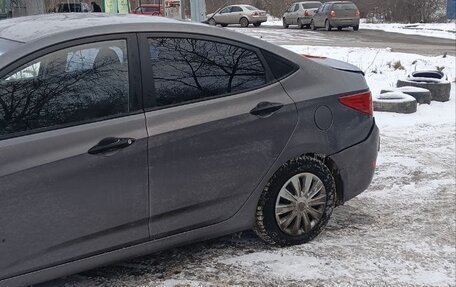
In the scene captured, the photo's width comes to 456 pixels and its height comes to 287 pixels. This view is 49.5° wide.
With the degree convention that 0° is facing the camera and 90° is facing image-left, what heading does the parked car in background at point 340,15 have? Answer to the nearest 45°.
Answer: approximately 135°

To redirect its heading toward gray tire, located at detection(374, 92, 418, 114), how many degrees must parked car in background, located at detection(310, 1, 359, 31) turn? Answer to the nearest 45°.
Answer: approximately 135° to its left

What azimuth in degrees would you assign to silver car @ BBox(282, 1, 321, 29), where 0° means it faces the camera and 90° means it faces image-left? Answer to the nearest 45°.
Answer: approximately 135°

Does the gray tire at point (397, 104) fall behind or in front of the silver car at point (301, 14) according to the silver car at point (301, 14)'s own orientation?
behind

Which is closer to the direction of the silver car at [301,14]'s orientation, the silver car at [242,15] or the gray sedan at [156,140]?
the silver car

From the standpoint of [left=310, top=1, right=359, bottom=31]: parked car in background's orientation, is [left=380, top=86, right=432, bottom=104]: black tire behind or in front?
behind

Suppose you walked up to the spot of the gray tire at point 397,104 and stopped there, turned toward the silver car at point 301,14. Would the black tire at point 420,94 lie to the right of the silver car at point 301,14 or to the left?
right

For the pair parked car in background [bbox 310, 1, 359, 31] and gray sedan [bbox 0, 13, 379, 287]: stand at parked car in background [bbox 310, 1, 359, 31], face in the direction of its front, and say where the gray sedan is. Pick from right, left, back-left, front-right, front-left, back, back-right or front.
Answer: back-left
